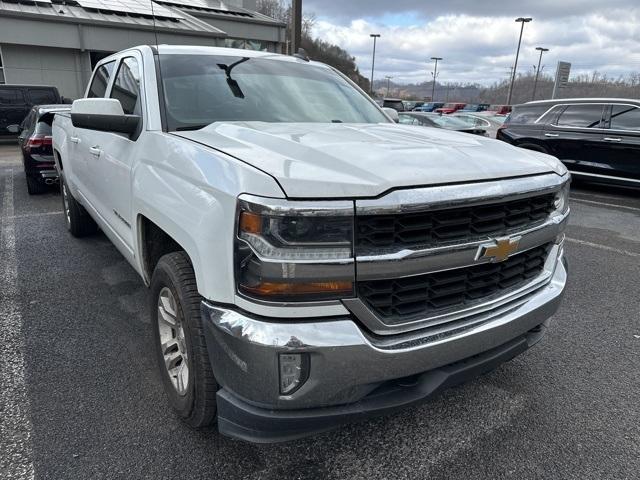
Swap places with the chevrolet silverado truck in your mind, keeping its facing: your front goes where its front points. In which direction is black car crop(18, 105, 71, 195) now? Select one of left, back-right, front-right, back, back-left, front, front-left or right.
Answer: back

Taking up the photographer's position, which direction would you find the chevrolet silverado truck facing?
facing the viewer and to the right of the viewer

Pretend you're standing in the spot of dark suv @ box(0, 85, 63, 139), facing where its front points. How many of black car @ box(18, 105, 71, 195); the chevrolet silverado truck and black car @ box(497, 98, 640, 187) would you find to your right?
0

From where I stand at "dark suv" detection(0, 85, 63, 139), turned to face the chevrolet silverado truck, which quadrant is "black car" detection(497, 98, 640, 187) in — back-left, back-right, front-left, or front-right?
front-left

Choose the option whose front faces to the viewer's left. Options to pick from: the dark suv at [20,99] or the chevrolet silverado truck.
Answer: the dark suv

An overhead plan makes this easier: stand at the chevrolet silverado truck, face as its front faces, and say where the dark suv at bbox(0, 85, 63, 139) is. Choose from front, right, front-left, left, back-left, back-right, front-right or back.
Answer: back

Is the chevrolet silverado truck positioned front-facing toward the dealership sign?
no

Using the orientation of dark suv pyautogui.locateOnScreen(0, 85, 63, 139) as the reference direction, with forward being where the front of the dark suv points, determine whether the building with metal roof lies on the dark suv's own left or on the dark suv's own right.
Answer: on the dark suv's own right

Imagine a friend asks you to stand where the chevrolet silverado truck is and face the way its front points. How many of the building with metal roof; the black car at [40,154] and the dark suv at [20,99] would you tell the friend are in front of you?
0

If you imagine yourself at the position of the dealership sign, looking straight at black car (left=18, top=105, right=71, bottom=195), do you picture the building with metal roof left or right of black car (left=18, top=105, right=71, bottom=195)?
right

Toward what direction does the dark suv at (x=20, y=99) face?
to the viewer's left

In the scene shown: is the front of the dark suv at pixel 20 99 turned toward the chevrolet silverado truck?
no

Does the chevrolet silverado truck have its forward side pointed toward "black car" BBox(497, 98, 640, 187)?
no
